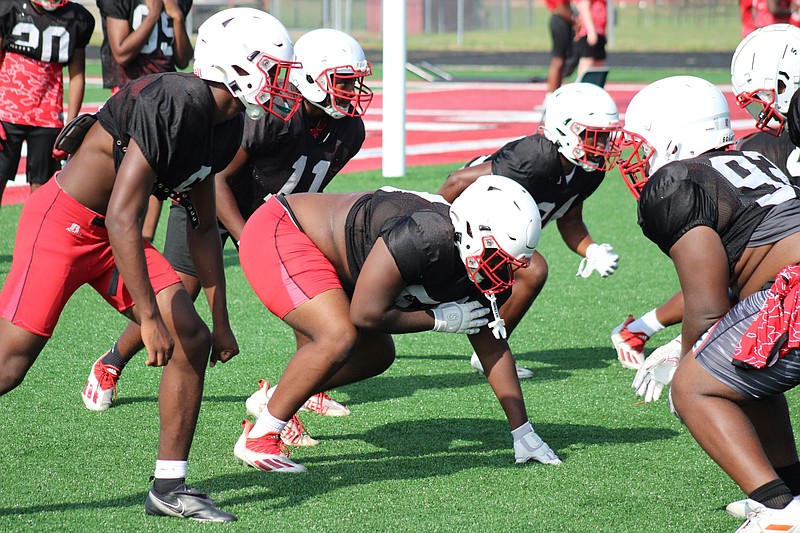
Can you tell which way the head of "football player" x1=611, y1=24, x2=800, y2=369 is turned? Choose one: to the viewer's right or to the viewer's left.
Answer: to the viewer's left

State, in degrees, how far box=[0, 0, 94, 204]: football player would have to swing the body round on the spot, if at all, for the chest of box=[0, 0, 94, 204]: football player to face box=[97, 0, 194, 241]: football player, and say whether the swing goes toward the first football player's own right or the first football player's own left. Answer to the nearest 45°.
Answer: approximately 135° to the first football player's own left

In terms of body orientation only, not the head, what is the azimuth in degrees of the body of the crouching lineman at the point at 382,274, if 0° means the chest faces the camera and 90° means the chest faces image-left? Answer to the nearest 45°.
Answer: approximately 270°

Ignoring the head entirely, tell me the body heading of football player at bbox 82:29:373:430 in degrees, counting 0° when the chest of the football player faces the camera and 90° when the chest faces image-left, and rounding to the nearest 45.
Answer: approximately 315°

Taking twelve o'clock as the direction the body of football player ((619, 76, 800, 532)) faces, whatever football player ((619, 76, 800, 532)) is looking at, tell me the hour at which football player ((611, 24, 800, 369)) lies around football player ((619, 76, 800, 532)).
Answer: football player ((611, 24, 800, 369)) is roughly at 3 o'clock from football player ((619, 76, 800, 532)).

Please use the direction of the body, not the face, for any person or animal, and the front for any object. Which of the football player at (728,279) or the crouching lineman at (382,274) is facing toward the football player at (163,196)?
the football player at (728,279)

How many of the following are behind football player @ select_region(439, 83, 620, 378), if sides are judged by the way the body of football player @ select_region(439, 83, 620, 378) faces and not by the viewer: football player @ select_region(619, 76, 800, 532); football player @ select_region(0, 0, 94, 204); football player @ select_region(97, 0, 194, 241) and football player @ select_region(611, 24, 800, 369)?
2

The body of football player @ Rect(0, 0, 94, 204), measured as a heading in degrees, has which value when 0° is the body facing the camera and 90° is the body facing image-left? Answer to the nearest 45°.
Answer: approximately 0°

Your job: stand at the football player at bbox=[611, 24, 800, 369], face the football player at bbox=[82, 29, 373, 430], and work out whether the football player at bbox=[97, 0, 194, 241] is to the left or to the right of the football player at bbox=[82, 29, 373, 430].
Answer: right

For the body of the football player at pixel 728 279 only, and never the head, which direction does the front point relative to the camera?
to the viewer's left

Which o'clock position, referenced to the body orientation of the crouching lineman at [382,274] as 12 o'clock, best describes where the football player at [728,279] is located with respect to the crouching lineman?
The football player is roughly at 1 o'clock from the crouching lineman.

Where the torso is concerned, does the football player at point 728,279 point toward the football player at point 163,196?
yes

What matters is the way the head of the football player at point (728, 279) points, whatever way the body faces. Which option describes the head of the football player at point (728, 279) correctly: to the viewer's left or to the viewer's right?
to the viewer's left
